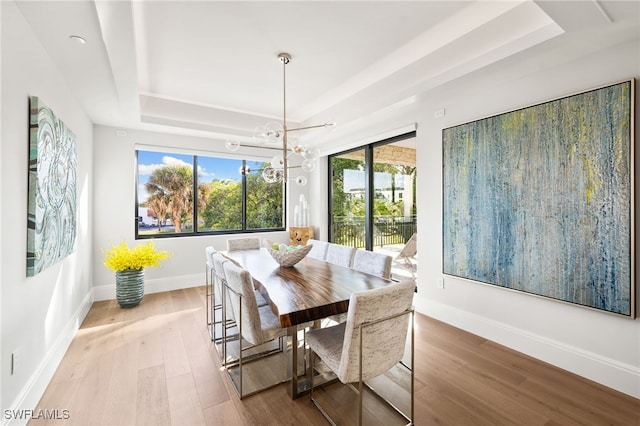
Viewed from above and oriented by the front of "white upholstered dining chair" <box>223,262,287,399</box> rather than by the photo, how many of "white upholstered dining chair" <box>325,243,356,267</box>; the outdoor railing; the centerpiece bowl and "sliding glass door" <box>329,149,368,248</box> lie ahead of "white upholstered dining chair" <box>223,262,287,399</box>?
4

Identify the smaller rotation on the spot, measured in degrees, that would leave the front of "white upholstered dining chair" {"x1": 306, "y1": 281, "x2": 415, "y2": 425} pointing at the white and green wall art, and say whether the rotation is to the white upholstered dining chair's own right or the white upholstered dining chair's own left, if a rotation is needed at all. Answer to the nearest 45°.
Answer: approximately 45° to the white upholstered dining chair's own left

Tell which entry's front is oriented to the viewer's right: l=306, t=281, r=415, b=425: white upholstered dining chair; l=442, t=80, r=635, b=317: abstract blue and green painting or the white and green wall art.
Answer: the white and green wall art

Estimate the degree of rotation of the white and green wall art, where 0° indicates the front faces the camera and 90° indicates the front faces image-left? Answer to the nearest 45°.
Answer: approximately 270°

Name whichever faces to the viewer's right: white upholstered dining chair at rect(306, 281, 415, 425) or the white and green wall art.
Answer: the white and green wall art

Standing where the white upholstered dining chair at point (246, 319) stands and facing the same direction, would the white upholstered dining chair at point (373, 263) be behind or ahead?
ahead

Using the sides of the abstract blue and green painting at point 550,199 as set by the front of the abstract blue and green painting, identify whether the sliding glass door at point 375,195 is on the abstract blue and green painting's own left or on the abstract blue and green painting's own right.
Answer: on the abstract blue and green painting's own right

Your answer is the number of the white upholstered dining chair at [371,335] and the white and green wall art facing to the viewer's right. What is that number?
1

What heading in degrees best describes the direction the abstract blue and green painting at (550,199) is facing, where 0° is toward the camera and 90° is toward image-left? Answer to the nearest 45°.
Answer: approximately 45°

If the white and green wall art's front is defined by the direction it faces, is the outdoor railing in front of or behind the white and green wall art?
in front

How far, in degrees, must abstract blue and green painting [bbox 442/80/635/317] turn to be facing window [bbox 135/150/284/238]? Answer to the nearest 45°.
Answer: approximately 45° to its right

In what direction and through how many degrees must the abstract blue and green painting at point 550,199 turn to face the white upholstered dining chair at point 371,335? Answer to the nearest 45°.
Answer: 0° — it already faces it
